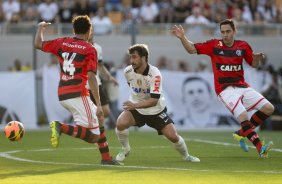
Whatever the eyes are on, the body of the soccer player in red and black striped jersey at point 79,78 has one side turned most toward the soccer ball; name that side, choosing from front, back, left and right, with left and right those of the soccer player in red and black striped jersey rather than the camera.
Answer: left

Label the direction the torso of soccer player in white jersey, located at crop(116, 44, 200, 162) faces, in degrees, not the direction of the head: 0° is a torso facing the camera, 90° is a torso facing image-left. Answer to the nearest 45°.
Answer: approximately 45°

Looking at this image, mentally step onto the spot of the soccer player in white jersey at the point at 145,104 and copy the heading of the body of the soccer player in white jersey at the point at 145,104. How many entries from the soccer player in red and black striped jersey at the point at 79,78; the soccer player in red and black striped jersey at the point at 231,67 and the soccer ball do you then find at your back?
1

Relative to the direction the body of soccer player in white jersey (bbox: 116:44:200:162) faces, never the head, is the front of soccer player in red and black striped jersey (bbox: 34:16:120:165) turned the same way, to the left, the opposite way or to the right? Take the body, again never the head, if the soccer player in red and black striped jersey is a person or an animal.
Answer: the opposite way

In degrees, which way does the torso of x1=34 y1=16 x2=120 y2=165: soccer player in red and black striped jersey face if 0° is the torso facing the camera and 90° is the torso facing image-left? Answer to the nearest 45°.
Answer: approximately 225°

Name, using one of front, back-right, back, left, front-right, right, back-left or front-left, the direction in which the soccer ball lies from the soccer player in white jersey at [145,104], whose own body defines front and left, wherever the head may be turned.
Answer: front-right
